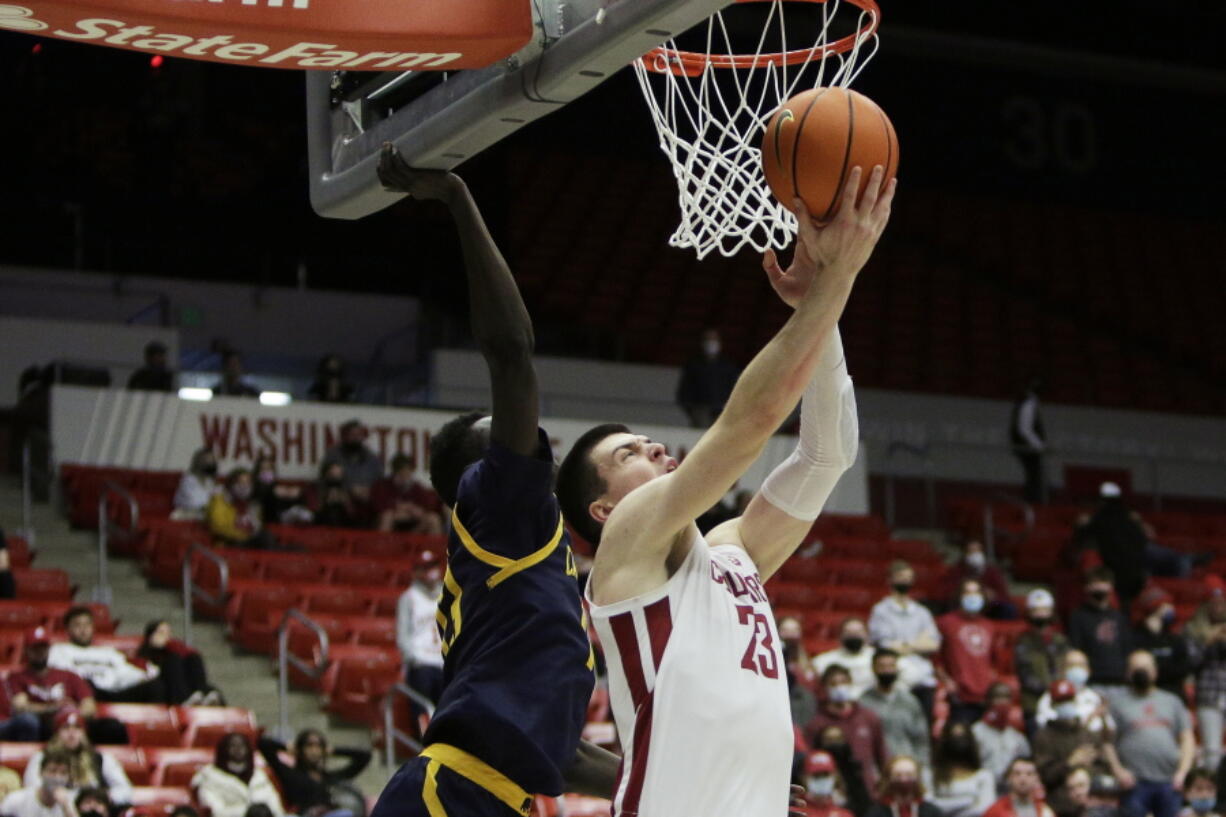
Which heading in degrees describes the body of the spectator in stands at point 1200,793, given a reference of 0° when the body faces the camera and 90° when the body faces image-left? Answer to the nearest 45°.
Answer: approximately 0°

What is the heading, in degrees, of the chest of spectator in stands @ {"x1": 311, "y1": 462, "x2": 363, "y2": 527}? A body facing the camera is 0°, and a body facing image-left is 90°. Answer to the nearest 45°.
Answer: approximately 0°

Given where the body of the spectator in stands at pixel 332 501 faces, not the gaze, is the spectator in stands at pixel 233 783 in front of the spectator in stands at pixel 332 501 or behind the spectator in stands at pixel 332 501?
in front

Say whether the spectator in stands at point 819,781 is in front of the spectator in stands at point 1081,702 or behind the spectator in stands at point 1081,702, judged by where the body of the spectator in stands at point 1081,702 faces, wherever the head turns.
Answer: in front

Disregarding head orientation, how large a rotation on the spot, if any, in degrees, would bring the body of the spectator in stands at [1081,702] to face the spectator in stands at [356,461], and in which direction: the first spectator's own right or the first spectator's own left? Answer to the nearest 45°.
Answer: approximately 90° to the first spectator's own right

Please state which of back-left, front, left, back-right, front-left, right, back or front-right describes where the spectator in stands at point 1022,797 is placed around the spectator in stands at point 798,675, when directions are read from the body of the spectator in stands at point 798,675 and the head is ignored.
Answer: front-left

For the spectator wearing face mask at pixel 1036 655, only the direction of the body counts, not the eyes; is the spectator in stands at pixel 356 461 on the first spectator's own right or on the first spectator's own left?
on the first spectator's own right

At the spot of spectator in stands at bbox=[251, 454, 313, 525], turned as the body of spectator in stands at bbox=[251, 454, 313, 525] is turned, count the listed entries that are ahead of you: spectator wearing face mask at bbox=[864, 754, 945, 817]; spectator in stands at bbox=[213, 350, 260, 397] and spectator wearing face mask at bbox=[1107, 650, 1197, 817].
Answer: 2

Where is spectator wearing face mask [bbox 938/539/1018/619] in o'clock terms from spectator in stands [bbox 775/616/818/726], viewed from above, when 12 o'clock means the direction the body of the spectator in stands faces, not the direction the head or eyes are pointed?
The spectator wearing face mask is roughly at 7 o'clock from the spectator in stands.
